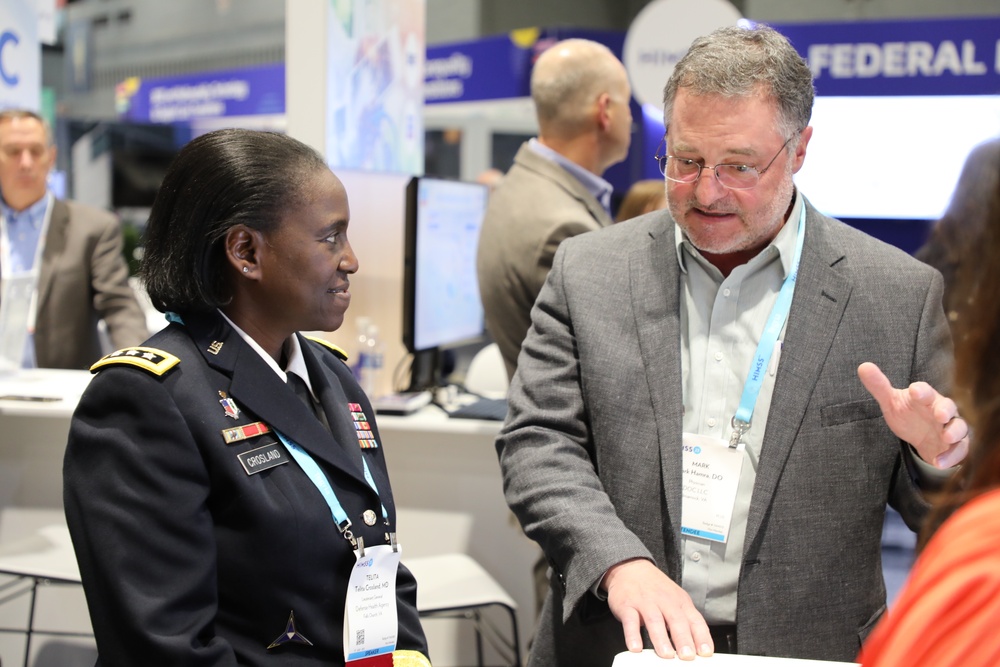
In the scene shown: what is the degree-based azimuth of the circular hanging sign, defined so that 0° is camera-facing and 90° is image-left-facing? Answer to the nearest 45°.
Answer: approximately 0°

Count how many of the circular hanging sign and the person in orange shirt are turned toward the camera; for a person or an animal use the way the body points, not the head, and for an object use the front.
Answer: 1

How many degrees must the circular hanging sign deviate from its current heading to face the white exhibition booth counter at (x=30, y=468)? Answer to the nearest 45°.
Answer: approximately 45° to its right

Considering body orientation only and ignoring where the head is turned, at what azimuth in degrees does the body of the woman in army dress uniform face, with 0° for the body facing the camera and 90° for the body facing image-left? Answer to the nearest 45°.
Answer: approximately 315°

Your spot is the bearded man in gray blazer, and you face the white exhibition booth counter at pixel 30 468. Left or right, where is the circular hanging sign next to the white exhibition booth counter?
right

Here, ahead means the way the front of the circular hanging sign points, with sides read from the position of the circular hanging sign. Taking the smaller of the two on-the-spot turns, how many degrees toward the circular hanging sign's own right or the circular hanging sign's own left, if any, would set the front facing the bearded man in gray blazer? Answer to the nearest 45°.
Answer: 0° — it already faces them

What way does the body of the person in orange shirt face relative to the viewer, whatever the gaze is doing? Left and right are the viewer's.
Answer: facing away from the viewer and to the left of the viewer

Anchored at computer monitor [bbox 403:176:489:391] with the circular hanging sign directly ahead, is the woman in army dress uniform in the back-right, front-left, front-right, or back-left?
back-right

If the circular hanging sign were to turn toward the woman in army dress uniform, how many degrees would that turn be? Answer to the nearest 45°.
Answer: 0° — it already faces them
